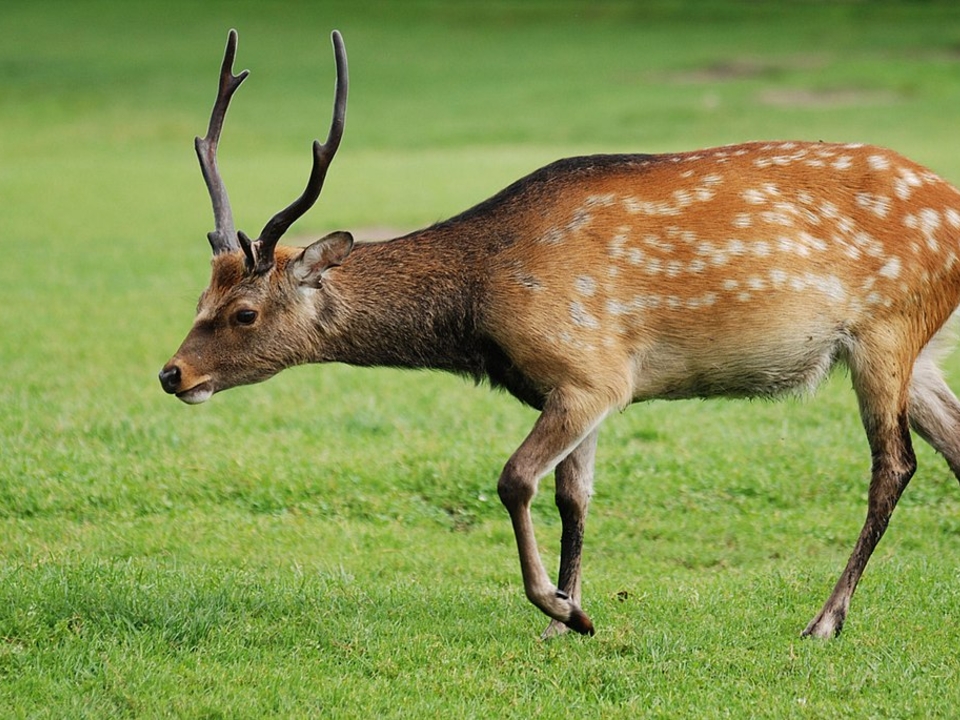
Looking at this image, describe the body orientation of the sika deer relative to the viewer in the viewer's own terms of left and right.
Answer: facing to the left of the viewer
